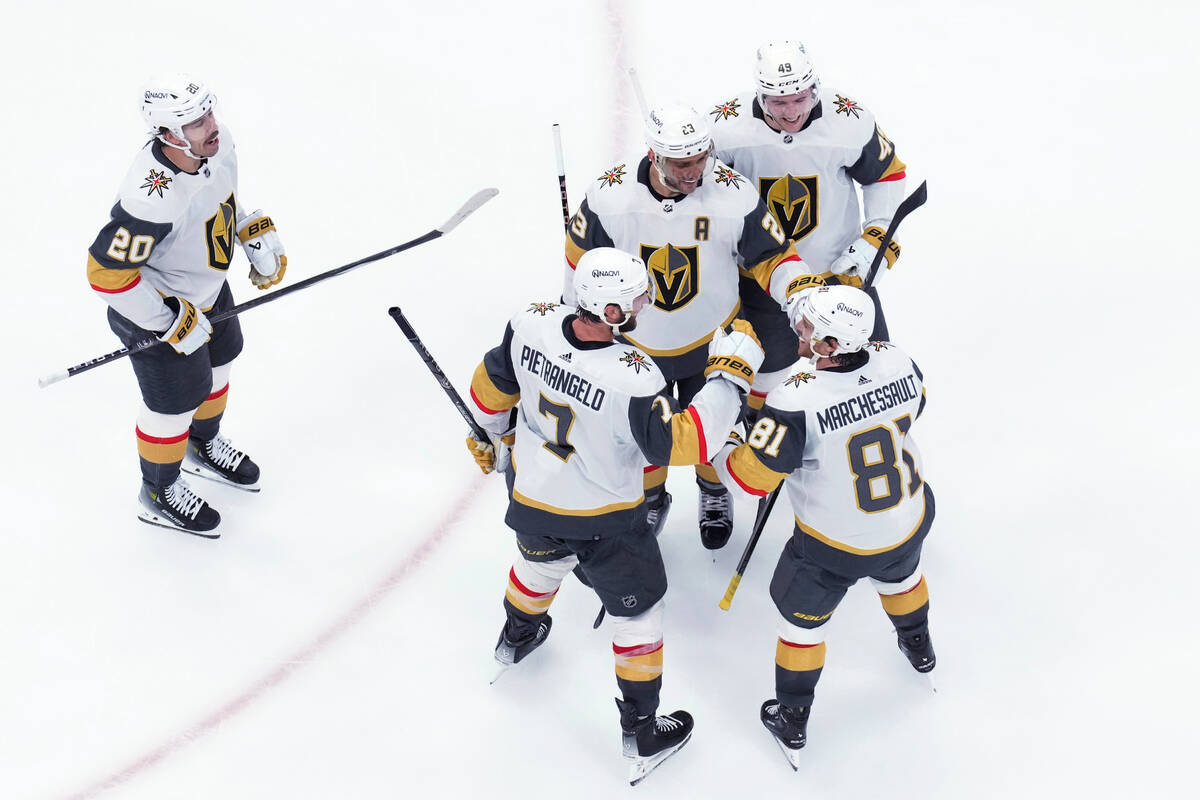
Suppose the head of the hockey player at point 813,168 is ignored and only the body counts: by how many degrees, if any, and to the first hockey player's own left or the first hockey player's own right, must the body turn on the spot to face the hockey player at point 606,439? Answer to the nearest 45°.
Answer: approximately 45° to the first hockey player's own right

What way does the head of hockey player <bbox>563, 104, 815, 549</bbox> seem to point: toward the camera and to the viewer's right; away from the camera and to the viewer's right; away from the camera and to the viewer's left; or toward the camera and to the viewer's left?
toward the camera and to the viewer's right

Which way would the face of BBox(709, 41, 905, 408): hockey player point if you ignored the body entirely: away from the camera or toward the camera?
toward the camera

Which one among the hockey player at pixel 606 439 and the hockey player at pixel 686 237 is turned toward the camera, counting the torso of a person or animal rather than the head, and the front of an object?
the hockey player at pixel 686 237

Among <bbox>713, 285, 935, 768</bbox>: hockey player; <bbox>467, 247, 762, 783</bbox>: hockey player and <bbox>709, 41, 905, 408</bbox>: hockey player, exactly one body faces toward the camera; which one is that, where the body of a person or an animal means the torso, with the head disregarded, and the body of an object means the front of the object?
<bbox>709, 41, 905, 408</bbox>: hockey player

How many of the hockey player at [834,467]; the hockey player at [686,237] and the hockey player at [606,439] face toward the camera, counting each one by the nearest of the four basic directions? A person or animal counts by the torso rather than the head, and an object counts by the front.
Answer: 1

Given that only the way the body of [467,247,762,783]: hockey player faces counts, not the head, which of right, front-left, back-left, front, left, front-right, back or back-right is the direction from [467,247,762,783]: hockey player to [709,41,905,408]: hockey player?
front

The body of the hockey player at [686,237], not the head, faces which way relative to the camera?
toward the camera

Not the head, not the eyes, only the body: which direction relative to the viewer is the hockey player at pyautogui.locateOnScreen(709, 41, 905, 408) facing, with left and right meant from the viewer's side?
facing the viewer

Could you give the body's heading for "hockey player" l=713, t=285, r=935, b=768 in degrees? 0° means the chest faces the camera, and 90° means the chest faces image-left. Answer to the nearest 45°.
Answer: approximately 135°

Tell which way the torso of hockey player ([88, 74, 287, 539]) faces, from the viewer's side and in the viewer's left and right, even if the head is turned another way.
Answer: facing the viewer and to the right of the viewer

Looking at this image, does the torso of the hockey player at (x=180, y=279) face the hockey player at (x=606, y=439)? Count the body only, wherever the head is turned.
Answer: yes

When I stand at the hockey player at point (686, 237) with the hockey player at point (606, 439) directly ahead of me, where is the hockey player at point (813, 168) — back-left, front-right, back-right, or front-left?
back-left

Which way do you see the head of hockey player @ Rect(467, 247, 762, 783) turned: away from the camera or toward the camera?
away from the camera

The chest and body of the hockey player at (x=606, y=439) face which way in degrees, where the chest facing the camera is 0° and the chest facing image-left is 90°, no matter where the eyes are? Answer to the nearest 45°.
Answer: approximately 225°

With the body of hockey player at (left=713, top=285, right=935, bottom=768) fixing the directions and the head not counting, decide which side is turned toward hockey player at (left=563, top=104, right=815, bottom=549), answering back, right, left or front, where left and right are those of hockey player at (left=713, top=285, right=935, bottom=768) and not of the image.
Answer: front

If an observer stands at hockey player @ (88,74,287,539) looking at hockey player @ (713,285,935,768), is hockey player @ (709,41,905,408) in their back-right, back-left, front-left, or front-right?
front-left

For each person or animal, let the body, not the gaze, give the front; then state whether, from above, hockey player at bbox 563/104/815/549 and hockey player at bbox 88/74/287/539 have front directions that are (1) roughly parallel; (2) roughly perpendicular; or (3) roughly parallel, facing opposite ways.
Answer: roughly perpendicular

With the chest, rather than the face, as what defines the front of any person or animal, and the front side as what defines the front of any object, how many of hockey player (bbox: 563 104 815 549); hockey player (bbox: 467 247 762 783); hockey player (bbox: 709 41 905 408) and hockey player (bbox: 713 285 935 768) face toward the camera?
2
